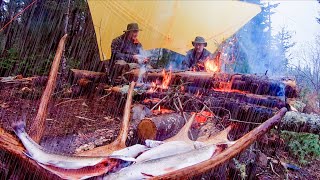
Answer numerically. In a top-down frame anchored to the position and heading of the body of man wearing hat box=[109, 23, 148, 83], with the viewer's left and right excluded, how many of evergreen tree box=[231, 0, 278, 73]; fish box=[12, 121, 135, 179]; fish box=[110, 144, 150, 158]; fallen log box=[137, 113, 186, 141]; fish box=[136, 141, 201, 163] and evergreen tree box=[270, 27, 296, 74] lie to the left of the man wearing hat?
2

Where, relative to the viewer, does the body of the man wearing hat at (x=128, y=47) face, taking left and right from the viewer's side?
facing the viewer and to the right of the viewer

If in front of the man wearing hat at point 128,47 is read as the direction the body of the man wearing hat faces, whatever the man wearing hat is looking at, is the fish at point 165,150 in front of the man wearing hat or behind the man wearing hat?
in front

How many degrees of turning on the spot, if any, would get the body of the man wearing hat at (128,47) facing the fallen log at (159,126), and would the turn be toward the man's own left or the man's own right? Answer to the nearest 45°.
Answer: approximately 45° to the man's own right

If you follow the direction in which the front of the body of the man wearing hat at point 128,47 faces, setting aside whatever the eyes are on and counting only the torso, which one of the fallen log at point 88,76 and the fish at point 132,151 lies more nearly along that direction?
the fish

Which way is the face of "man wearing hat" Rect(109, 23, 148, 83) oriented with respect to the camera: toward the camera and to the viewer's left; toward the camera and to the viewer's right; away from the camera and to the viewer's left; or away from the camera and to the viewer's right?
toward the camera and to the viewer's right

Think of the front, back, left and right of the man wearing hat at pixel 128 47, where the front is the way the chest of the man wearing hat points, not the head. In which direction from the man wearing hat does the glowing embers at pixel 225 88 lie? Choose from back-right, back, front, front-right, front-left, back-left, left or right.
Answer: front

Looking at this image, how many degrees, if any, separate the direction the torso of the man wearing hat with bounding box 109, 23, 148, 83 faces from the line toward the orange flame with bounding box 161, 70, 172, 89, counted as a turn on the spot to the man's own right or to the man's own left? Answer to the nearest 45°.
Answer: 0° — they already face it

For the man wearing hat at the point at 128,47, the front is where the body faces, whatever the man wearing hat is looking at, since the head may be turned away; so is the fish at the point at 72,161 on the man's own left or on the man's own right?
on the man's own right

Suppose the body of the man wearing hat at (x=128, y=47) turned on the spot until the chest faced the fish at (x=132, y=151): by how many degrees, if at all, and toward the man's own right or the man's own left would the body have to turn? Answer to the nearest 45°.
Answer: approximately 45° to the man's own right
